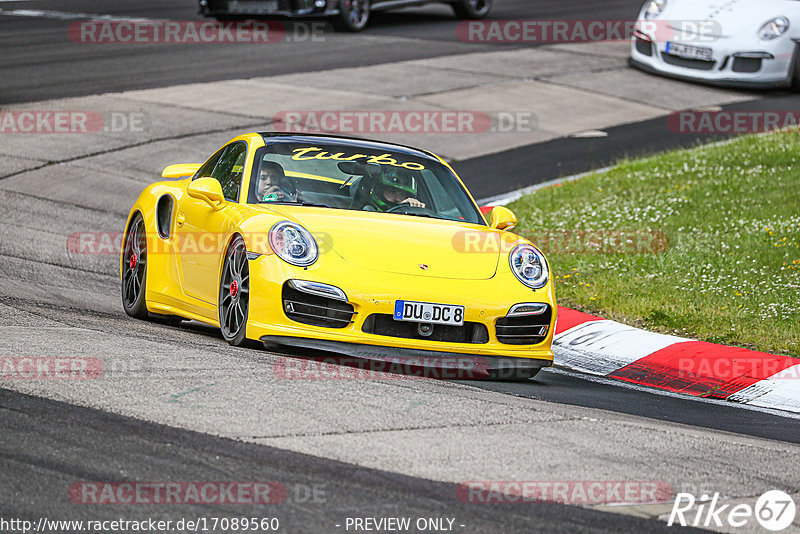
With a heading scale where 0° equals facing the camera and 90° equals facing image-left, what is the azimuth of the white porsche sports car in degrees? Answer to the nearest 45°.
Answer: approximately 45°

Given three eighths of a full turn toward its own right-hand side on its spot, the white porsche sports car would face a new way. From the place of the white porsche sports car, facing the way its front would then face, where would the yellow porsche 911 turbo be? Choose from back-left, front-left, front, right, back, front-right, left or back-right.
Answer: back

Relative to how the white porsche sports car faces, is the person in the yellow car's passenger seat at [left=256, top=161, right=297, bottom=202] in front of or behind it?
in front

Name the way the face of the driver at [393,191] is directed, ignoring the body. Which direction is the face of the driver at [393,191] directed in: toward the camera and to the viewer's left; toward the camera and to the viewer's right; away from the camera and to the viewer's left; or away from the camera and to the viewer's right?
toward the camera and to the viewer's right

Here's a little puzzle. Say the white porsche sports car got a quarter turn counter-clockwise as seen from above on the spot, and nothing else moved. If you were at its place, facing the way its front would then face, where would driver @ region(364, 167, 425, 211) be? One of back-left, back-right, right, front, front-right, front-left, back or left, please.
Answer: front-right
